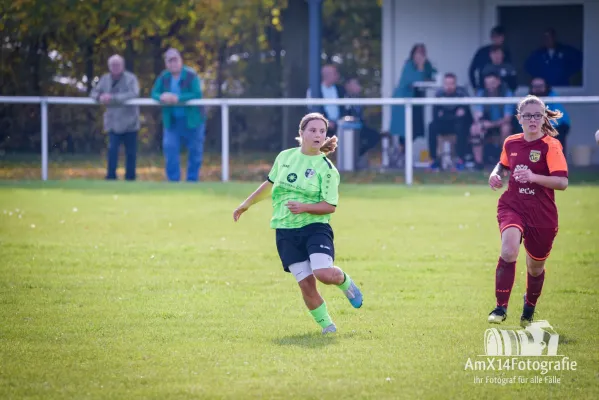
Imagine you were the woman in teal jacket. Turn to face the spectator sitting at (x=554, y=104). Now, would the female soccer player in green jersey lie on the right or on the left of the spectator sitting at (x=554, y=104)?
right

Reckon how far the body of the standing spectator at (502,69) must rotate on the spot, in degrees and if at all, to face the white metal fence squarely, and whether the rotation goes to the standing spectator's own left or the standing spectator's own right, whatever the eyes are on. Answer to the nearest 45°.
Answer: approximately 45° to the standing spectator's own right

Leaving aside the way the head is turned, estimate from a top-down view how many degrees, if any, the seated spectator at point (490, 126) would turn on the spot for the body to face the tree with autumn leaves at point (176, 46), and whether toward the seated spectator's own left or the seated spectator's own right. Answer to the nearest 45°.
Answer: approximately 135° to the seated spectator's own right

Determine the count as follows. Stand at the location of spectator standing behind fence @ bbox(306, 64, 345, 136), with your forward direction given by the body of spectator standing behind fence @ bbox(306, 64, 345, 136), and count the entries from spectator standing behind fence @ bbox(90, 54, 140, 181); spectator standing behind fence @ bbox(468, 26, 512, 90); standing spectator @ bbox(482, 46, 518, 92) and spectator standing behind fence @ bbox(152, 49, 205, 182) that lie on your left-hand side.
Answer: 2

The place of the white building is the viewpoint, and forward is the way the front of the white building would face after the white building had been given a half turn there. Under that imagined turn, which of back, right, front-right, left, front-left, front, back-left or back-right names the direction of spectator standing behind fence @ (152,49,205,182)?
back-left

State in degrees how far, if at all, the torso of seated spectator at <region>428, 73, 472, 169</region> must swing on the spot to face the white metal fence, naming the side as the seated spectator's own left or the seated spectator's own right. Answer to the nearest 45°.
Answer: approximately 45° to the seated spectator's own right

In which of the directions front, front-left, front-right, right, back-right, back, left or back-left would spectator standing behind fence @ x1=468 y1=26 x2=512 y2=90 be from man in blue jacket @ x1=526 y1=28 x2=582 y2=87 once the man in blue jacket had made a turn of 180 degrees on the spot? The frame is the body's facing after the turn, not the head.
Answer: back-left

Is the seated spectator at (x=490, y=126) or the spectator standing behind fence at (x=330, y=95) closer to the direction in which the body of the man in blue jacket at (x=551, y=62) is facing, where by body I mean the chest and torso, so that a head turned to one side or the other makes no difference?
the seated spectator

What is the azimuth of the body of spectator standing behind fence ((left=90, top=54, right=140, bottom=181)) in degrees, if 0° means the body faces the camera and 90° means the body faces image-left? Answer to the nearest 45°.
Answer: approximately 0°

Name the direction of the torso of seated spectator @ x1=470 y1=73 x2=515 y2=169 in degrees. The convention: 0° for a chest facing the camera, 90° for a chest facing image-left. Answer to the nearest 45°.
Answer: approximately 0°
